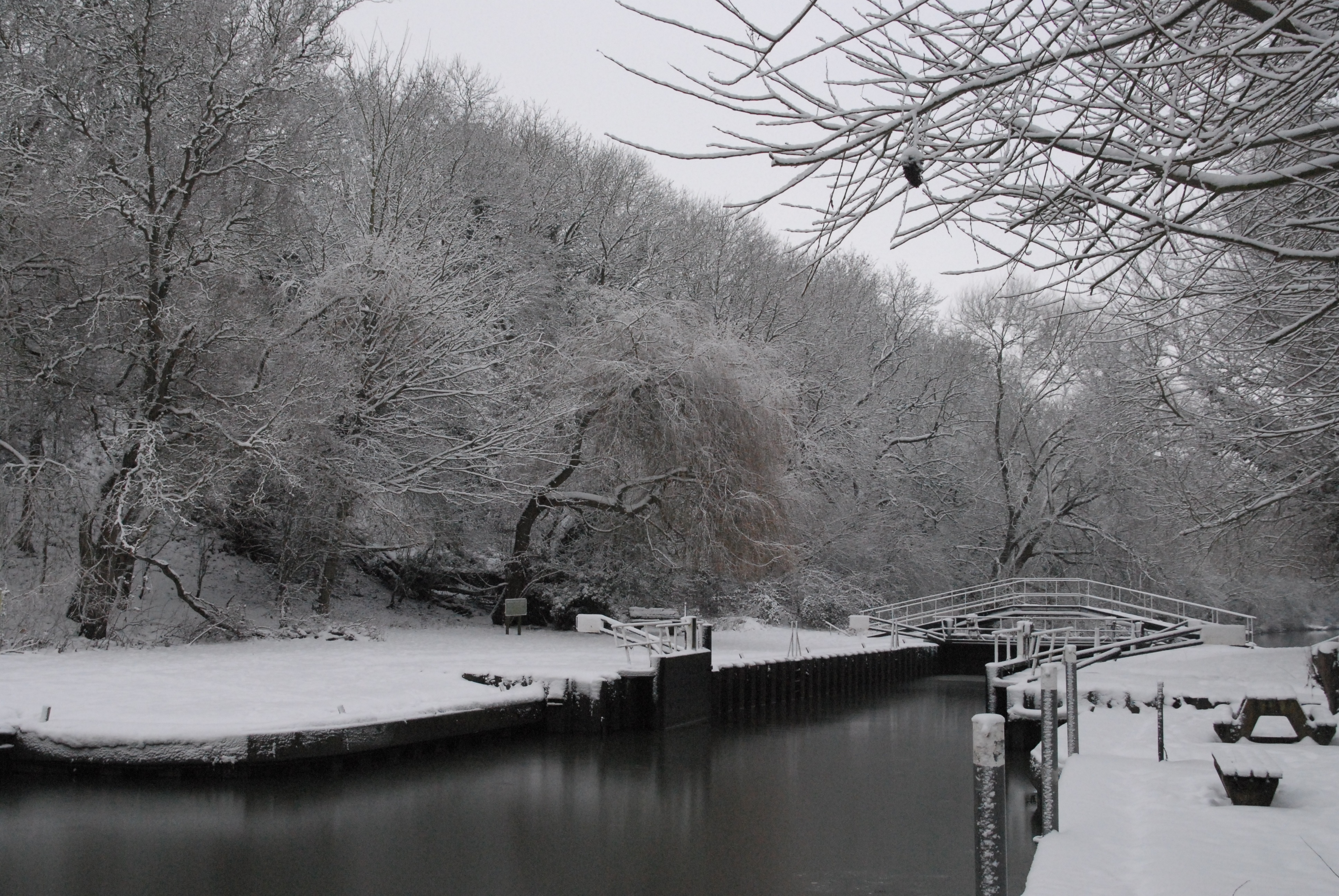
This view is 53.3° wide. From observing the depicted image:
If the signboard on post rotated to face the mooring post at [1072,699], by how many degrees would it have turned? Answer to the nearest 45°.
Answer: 0° — it already faces it

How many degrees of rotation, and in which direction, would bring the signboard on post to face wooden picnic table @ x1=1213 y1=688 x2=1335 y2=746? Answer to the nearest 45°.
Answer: approximately 45° to its left

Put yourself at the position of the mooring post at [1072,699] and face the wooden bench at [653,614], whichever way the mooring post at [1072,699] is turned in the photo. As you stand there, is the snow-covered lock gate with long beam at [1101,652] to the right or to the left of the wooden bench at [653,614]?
right

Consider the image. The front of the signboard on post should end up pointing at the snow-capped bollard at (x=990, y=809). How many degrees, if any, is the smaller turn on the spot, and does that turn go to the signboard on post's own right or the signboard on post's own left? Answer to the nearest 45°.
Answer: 0° — it already faces it

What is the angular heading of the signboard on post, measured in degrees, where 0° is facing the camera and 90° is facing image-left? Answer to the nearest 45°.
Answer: approximately 0°

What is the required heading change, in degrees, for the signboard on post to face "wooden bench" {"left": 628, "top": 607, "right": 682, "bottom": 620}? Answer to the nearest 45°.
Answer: approximately 135° to its left

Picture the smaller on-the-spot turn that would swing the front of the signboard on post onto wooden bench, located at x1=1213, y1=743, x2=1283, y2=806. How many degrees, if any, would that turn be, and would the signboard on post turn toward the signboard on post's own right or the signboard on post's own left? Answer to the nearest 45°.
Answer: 0° — it already faces it
